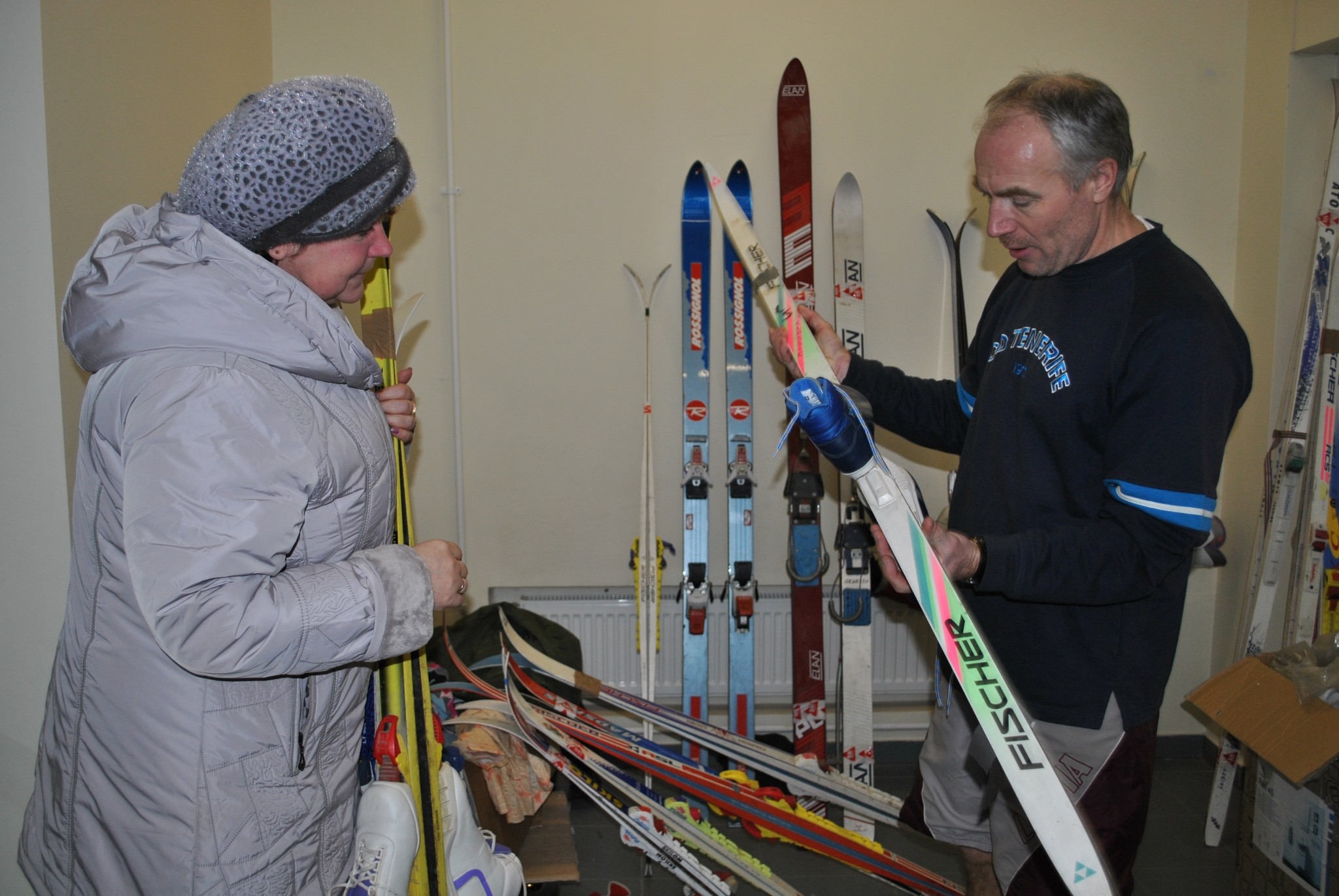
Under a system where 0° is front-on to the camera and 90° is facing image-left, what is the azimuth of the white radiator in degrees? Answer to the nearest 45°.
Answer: approximately 0°

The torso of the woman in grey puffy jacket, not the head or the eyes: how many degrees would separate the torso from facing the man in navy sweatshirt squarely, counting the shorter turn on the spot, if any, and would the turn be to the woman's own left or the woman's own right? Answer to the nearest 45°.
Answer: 0° — they already face them

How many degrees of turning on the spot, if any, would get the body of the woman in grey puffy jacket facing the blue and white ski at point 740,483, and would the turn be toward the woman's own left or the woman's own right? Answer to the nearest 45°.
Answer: approximately 45° to the woman's own left

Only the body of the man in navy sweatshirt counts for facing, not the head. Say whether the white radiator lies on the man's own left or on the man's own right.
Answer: on the man's own right

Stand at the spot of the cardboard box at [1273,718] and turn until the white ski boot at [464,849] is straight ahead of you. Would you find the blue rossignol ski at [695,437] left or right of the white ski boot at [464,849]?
right

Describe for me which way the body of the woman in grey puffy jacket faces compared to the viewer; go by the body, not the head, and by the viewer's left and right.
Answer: facing to the right of the viewer

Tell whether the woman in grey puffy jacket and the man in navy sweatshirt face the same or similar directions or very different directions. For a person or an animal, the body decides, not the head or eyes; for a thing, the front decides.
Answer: very different directions

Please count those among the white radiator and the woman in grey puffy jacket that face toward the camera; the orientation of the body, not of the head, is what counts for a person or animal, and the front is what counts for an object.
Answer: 1

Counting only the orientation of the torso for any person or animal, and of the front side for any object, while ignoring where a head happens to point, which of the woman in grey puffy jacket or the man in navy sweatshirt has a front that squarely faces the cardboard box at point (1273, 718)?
the woman in grey puffy jacket

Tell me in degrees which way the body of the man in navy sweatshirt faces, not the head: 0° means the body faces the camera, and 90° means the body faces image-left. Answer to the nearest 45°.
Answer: approximately 45°
